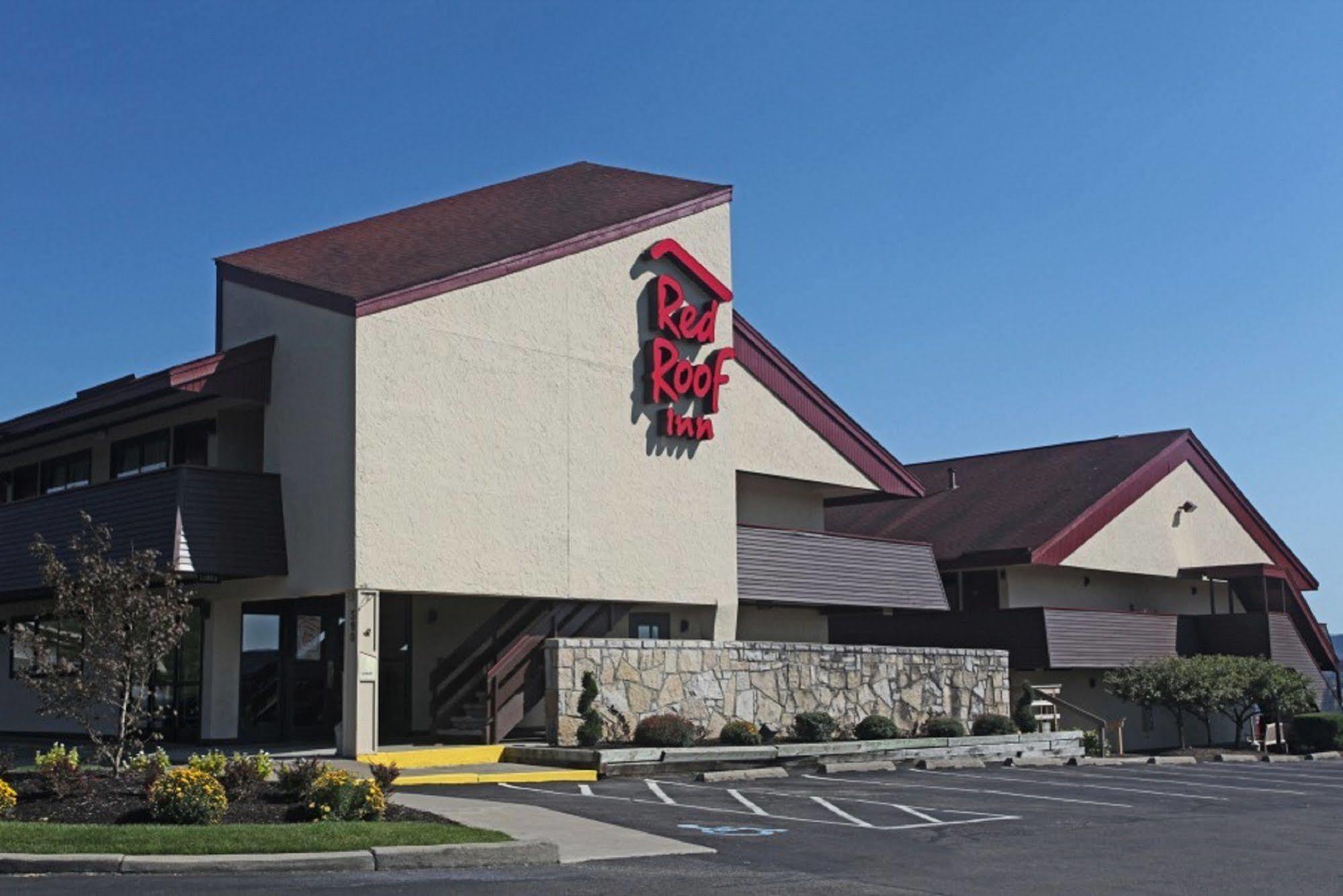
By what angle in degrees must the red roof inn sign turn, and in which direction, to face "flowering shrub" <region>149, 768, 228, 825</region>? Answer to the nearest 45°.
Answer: approximately 45° to its right

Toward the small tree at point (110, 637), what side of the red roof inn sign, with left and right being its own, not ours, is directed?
right

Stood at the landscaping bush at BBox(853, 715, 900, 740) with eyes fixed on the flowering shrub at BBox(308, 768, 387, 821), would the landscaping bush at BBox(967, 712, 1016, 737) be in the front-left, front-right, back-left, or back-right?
back-left

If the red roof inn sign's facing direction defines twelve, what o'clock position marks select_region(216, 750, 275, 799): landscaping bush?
The landscaping bush is roughly at 2 o'clock from the red roof inn sign.

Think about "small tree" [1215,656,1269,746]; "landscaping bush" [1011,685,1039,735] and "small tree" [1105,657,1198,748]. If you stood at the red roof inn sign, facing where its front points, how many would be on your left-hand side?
3

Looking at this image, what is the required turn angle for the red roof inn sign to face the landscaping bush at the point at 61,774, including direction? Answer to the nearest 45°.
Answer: approximately 90° to its right

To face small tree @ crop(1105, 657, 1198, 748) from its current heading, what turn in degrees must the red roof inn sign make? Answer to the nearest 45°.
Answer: approximately 90° to its left

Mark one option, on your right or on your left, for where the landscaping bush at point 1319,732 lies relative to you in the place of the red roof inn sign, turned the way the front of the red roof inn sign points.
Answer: on your left

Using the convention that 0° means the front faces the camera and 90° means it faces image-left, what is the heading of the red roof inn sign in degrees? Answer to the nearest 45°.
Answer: approximately 315°

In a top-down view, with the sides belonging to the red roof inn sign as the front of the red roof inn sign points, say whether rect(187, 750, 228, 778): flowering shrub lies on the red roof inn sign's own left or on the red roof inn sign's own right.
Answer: on the red roof inn sign's own right
